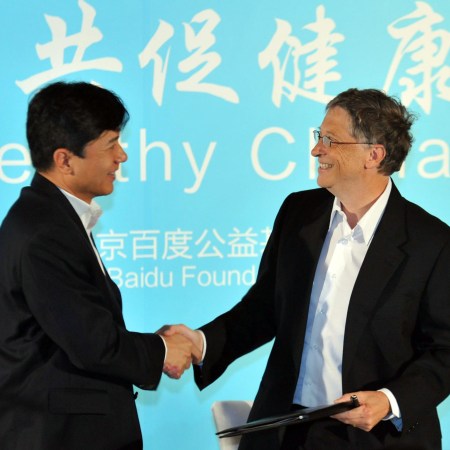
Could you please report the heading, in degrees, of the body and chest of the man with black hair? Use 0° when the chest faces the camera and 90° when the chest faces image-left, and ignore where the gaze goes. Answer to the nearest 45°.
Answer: approximately 270°

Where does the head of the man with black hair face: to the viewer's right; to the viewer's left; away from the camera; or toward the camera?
to the viewer's right

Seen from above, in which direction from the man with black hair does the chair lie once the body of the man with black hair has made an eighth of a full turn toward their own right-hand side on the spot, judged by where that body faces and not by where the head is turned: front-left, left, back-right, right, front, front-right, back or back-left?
left
